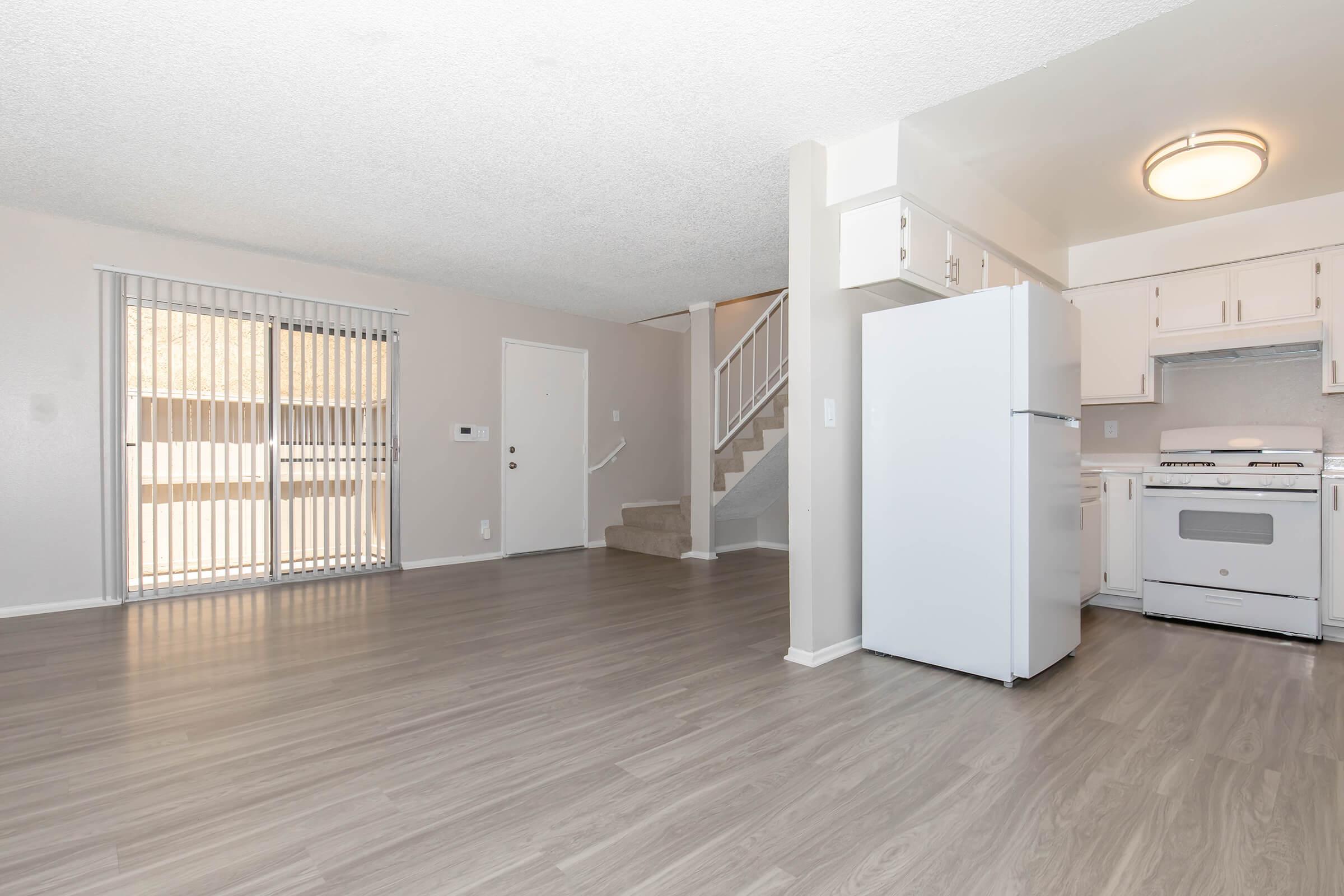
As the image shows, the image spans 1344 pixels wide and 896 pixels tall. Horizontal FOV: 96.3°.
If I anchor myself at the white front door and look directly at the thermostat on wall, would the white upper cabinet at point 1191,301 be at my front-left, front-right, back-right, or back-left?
back-left

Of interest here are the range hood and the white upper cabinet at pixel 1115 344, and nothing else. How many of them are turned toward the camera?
2

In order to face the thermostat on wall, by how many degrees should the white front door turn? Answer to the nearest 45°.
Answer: approximately 90° to its right

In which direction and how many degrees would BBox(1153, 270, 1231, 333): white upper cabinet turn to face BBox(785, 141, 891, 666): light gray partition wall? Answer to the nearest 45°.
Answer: approximately 45° to its right

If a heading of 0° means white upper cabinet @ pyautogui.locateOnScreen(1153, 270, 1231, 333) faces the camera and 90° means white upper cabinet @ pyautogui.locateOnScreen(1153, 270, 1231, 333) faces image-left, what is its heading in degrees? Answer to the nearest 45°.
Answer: approximately 0°

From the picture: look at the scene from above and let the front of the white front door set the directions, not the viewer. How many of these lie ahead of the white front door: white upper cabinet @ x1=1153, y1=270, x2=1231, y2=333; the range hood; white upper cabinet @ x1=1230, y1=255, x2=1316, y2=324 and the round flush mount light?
4

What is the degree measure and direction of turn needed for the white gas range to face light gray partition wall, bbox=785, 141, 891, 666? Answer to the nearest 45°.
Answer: approximately 45° to its right

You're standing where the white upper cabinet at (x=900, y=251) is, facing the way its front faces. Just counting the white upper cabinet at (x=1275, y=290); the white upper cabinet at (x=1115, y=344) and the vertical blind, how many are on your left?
2
